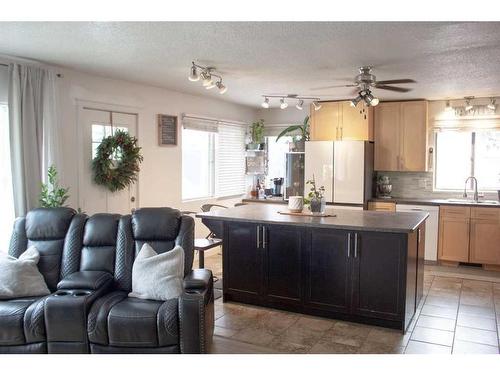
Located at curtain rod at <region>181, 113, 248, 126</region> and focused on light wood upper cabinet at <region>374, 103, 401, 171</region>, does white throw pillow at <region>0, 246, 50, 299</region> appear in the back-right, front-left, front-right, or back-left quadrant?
back-right

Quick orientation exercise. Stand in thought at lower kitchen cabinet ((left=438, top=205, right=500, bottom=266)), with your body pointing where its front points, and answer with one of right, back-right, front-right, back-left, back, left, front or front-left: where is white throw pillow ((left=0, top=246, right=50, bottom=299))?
front-right

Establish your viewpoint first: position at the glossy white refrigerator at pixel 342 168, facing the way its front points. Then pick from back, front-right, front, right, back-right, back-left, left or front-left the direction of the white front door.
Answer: front-right

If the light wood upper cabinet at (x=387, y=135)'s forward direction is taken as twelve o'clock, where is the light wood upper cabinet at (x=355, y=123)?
the light wood upper cabinet at (x=355, y=123) is roughly at 2 o'clock from the light wood upper cabinet at (x=387, y=135).

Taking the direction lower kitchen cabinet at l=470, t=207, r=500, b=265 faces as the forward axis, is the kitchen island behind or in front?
in front

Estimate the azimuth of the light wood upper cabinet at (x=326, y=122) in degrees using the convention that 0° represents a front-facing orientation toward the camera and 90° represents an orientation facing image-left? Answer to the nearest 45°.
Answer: approximately 0°

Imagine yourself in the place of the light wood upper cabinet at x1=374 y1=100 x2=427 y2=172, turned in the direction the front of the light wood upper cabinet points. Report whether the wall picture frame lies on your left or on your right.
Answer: on your right

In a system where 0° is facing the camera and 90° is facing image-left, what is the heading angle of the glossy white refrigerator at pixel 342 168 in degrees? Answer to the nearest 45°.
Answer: approximately 0°

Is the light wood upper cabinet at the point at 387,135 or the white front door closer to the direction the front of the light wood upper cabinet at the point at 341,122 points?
the white front door

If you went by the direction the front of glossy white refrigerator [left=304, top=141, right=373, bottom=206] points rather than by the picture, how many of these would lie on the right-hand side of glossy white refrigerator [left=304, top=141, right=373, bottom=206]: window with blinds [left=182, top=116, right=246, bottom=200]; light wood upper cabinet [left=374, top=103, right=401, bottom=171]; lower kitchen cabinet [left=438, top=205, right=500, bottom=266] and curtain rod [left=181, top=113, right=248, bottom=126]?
2

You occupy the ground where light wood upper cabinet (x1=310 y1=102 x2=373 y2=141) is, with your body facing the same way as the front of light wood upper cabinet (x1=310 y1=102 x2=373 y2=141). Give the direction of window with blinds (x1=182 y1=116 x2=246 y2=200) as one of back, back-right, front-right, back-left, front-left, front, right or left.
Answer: right

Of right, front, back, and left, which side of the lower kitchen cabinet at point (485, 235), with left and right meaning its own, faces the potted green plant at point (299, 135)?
right

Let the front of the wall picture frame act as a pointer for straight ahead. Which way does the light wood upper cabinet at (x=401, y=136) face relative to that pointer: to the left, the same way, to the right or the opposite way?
to the right
